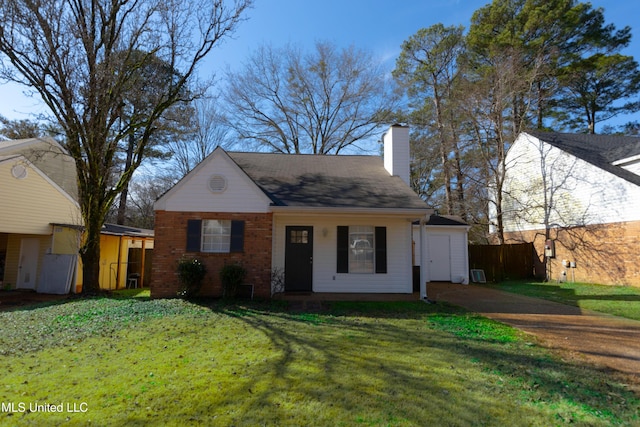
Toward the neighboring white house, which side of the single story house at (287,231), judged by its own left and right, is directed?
left

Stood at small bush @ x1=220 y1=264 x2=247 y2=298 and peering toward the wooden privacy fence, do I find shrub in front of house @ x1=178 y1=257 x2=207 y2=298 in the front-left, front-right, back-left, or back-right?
back-left

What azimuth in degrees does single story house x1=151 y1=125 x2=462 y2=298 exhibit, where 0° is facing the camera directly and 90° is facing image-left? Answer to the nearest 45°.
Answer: approximately 0°
